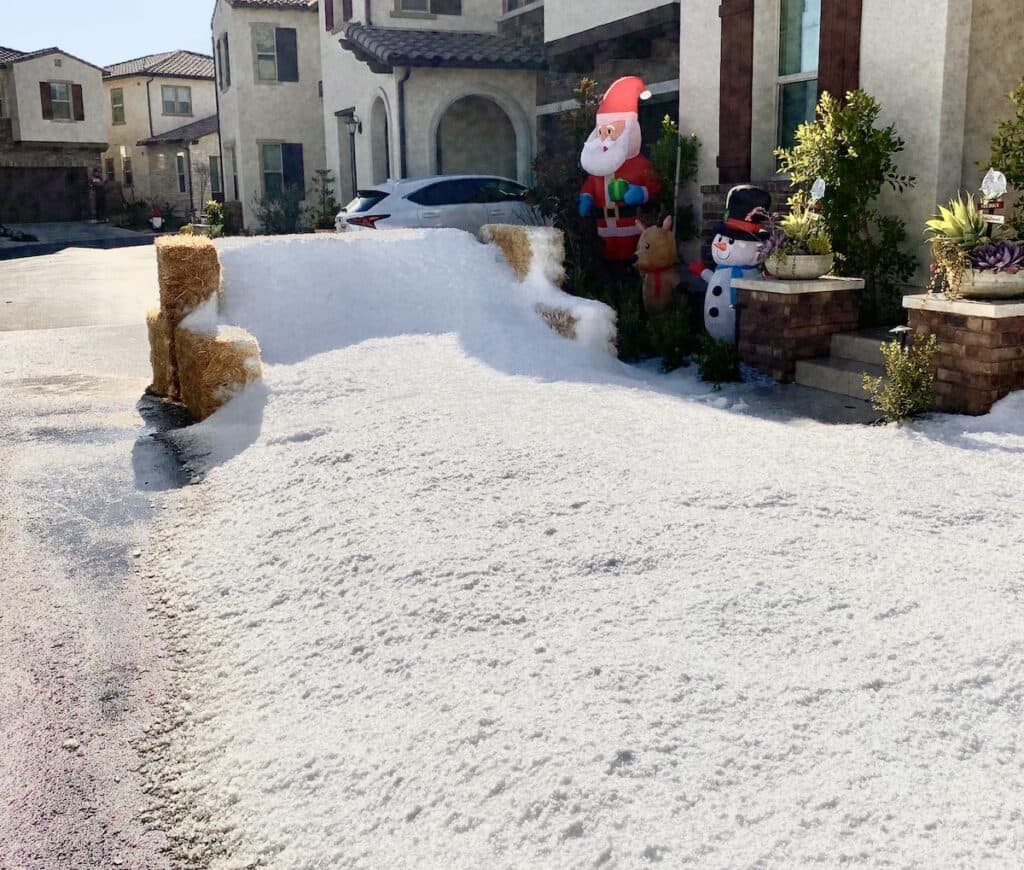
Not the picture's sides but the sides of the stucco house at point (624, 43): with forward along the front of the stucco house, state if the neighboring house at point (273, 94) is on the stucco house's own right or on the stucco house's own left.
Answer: on the stucco house's own right

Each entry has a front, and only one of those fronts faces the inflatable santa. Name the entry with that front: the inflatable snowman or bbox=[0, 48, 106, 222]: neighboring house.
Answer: the neighboring house

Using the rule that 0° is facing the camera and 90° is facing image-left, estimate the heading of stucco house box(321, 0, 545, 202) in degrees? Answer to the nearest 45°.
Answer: approximately 45°

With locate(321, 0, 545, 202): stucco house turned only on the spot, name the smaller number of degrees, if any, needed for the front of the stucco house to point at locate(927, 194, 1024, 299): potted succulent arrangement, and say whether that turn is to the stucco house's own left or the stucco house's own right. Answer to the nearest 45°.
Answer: approximately 45° to the stucco house's own left

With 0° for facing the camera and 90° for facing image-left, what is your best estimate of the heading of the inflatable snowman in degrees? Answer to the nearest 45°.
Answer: approximately 45°

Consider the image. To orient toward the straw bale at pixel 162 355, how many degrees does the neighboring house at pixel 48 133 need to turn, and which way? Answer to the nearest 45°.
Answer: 0° — it already faces it

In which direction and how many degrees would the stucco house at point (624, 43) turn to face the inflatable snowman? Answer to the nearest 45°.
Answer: approximately 45° to its left

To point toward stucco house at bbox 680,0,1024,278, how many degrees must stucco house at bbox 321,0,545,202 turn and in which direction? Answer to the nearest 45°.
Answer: approximately 45° to its left
